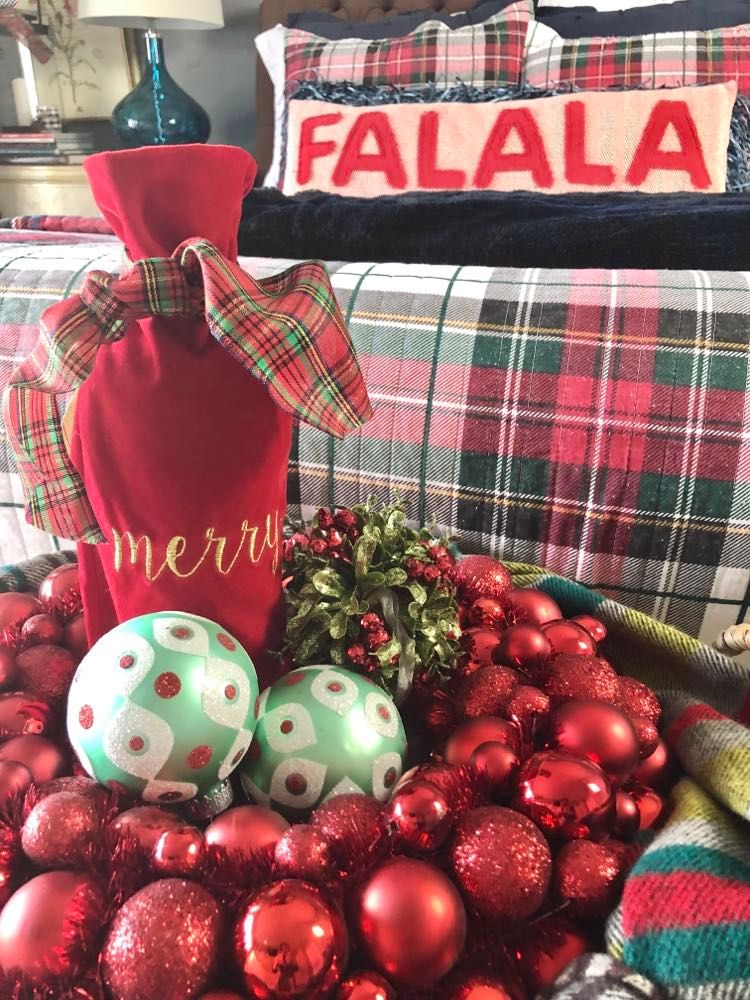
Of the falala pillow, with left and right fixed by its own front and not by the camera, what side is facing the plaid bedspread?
front

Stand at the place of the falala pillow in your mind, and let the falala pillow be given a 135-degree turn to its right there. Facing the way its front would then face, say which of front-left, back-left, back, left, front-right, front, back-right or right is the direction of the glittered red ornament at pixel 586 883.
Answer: back-left

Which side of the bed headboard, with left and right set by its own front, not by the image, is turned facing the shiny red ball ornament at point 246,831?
front

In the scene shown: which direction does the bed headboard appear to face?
toward the camera

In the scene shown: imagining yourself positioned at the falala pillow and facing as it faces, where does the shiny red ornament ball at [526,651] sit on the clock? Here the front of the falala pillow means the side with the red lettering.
The shiny red ornament ball is roughly at 12 o'clock from the falala pillow.

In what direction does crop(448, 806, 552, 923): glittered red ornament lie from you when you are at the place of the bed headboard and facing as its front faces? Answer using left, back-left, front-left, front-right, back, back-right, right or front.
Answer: front

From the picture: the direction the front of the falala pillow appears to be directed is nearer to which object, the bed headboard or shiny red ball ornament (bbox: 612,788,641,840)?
the shiny red ball ornament

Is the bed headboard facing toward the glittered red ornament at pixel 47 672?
yes

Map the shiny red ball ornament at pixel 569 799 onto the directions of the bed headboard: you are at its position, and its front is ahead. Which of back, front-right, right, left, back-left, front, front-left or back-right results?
front

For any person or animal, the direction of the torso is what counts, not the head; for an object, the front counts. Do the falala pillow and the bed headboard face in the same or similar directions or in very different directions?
same or similar directions

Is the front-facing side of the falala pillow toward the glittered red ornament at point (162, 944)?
yes

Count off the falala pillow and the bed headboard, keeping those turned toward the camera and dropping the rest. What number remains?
2

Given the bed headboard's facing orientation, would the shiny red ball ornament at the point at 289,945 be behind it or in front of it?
in front

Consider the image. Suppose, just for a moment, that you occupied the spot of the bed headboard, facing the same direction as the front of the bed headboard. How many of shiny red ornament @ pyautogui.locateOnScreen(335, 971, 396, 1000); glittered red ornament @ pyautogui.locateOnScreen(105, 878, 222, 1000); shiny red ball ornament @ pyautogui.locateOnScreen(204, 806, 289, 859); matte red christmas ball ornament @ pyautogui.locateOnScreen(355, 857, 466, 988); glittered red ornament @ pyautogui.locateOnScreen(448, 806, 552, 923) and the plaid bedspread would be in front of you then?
6

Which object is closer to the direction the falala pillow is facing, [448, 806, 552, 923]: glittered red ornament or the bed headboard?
the glittered red ornament

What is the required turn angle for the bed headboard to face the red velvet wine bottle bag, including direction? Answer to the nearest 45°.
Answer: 0° — it already faces it

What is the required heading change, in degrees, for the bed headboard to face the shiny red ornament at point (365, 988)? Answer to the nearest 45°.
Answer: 0° — it already faces it

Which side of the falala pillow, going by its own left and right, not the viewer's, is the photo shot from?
front
